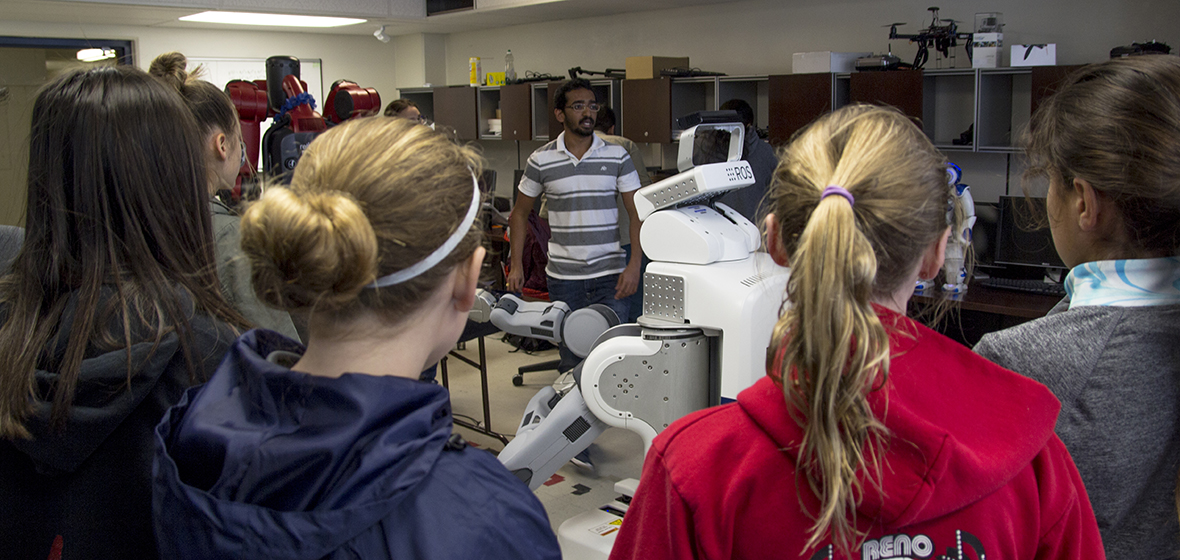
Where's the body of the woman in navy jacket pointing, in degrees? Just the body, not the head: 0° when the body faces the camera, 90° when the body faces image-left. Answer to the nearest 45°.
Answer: approximately 225°

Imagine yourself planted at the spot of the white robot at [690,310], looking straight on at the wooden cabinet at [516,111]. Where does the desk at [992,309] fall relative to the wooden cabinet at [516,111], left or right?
right

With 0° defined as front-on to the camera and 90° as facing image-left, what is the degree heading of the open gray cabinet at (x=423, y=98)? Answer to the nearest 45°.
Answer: approximately 0°

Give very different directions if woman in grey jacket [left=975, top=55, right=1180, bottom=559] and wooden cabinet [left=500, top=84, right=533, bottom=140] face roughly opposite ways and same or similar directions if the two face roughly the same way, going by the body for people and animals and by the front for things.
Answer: very different directions

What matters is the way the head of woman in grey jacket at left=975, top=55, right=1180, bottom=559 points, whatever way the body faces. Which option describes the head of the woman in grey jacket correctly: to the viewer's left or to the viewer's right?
to the viewer's left

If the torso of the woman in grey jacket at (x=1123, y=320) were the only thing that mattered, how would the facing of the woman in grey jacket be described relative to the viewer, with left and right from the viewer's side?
facing away from the viewer and to the left of the viewer

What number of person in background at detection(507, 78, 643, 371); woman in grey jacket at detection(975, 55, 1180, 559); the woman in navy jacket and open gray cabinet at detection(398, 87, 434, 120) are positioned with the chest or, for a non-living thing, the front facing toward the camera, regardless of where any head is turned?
2

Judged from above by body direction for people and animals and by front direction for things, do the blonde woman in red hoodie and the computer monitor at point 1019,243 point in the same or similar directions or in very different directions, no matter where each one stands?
very different directions

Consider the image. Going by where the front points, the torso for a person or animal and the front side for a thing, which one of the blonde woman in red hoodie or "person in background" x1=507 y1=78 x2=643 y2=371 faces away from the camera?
the blonde woman in red hoodie

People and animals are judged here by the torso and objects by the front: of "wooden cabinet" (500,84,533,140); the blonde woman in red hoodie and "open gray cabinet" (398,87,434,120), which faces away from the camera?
the blonde woman in red hoodie
